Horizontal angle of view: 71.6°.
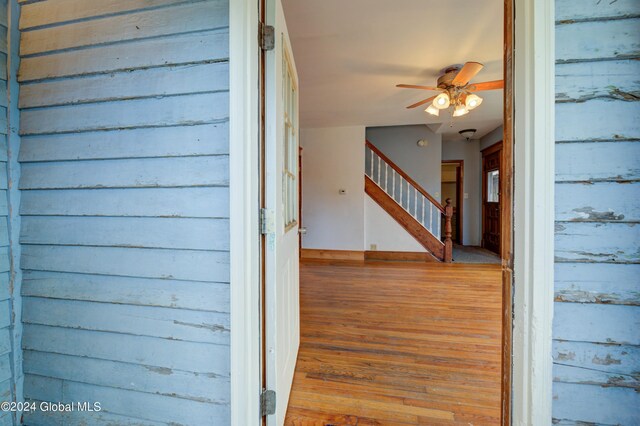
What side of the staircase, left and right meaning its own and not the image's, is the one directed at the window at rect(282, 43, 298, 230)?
right

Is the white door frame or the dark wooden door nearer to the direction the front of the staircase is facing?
the dark wooden door

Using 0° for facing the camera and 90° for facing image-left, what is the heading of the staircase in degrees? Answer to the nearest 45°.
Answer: approximately 270°

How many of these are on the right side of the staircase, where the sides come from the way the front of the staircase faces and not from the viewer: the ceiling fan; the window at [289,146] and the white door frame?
3

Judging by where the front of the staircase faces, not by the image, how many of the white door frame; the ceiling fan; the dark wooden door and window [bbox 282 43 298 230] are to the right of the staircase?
3

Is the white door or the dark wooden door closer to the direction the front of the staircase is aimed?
the dark wooden door

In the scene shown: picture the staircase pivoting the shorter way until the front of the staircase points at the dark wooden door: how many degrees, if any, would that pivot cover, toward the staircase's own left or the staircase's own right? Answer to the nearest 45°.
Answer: approximately 45° to the staircase's own left

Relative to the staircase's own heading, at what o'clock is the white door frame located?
The white door frame is roughly at 3 o'clock from the staircase.
